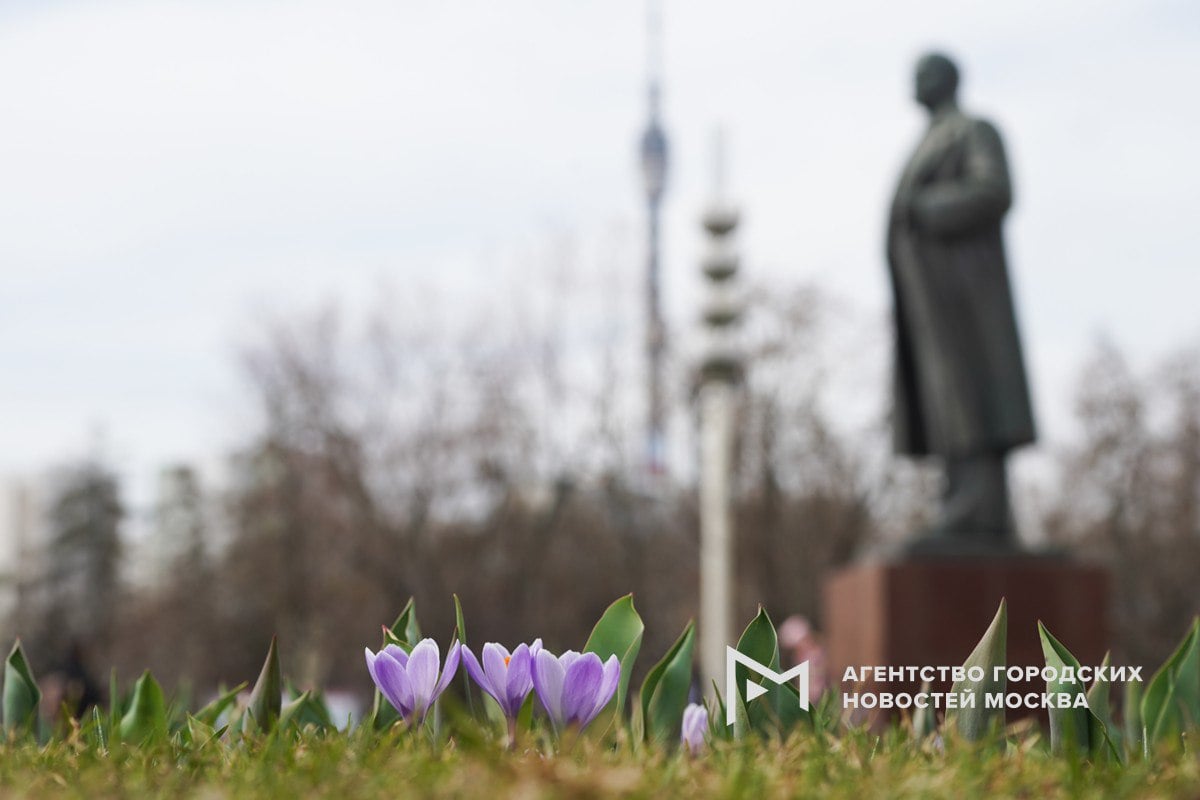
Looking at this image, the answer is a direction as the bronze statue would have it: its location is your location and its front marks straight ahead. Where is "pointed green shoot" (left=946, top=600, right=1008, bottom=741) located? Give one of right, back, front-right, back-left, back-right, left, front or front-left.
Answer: front-left

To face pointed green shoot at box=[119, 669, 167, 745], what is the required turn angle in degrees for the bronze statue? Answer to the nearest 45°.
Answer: approximately 45° to its left

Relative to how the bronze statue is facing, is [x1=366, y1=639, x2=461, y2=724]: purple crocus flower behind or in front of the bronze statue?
in front

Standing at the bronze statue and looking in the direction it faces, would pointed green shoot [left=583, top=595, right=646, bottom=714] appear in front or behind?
in front

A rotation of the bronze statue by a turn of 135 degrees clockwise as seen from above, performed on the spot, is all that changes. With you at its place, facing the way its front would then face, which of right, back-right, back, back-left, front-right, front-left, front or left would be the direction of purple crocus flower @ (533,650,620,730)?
back

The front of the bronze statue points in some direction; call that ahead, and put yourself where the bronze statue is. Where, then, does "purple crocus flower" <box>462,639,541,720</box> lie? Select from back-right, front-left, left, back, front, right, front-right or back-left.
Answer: front-left

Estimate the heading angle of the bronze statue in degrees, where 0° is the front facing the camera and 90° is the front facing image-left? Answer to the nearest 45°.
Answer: approximately 45°

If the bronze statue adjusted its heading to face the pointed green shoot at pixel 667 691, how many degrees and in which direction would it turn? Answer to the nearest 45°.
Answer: approximately 45° to its left
